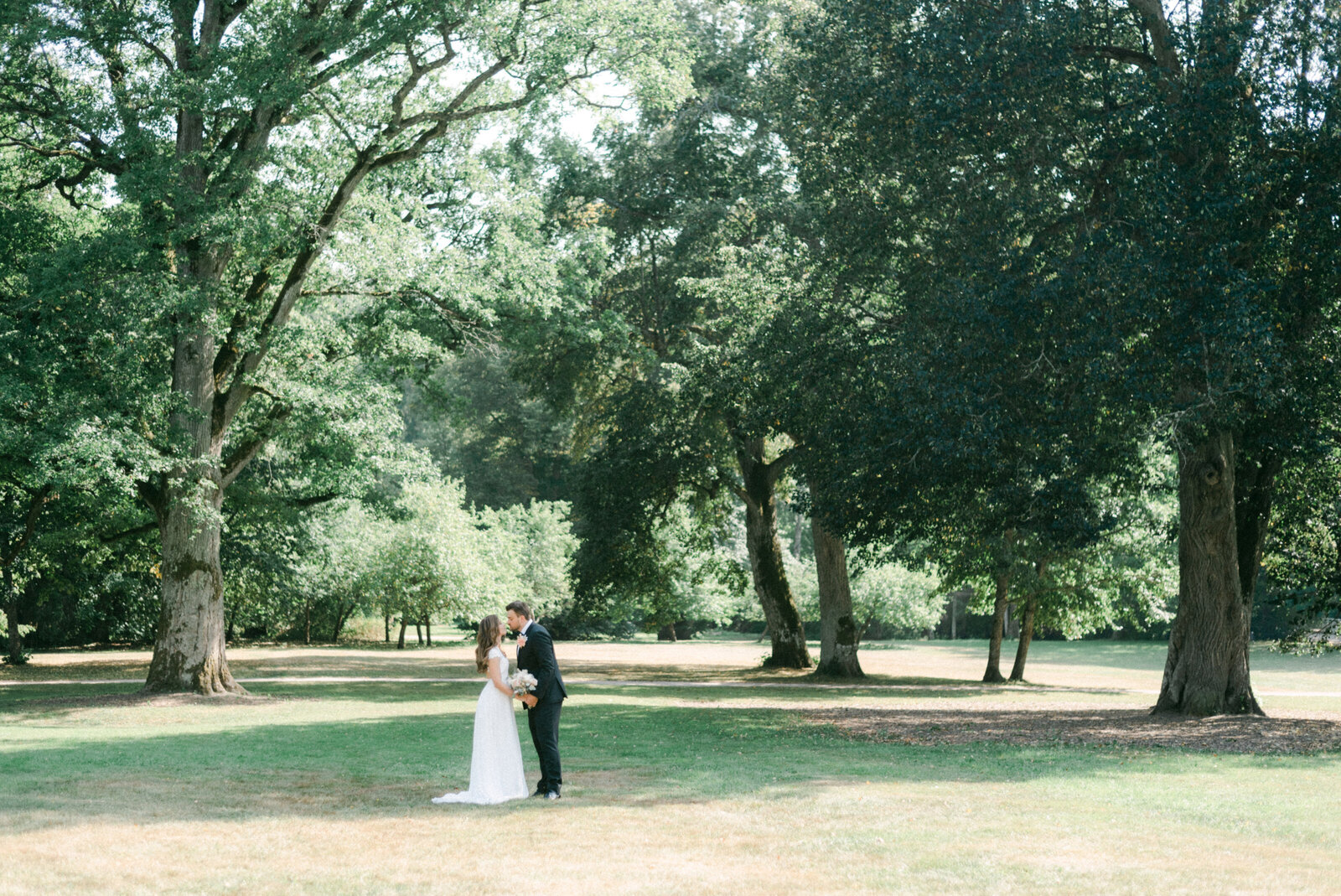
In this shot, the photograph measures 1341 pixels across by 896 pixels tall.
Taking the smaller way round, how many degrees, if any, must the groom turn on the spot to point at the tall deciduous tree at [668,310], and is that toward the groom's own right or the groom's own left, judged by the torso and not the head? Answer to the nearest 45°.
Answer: approximately 90° to the groom's own right

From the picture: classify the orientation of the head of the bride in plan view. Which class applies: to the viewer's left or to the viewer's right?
to the viewer's right

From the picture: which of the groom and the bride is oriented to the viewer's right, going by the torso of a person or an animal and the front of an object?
the bride

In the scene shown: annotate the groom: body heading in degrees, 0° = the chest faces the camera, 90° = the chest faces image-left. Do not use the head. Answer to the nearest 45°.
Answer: approximately 90°

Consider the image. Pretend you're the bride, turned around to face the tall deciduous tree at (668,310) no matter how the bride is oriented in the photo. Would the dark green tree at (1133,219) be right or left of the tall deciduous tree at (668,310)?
right

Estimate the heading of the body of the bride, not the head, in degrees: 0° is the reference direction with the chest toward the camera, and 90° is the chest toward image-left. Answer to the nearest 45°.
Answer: approximately 270°

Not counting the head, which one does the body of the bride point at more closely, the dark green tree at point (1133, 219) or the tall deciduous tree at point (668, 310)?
the dark green tree

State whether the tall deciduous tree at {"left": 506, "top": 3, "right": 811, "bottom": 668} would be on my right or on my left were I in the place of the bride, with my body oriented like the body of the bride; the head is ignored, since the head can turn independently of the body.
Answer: on my left

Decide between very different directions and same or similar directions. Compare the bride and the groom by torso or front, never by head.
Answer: very different directions

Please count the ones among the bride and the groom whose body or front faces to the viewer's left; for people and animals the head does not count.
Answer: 1
